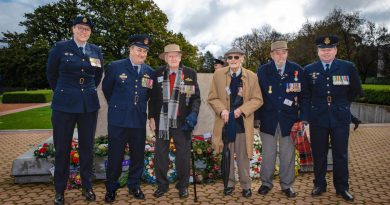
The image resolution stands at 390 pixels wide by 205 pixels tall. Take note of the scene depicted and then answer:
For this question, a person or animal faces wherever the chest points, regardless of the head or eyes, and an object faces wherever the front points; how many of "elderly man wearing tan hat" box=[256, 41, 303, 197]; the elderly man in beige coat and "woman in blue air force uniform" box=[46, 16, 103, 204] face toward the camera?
3

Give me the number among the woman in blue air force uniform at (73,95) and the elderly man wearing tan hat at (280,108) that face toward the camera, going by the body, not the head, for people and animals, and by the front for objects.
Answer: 2

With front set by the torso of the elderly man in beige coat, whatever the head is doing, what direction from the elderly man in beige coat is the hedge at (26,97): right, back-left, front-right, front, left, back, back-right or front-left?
back-right

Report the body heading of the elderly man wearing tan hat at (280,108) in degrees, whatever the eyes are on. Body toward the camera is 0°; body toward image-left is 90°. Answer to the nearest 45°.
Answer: approximately 0°

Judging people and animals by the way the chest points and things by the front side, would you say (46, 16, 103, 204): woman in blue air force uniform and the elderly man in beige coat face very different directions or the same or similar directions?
same or similar directions

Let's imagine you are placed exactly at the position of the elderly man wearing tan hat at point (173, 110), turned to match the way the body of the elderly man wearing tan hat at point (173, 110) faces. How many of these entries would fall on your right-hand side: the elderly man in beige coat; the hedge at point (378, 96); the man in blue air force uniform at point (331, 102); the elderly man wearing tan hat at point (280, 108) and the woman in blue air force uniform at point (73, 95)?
1

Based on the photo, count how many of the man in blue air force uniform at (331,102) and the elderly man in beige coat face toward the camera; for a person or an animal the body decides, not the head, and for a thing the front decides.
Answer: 2

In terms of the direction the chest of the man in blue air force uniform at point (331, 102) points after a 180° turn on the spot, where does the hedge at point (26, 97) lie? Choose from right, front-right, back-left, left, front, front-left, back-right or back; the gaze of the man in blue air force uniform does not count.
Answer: front-left

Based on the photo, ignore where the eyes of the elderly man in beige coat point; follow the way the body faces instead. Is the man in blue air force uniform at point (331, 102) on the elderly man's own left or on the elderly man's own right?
on the elderly man's own left

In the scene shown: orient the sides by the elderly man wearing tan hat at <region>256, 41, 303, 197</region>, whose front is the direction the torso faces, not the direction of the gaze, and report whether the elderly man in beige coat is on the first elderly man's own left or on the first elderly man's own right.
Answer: on the first elderly man's own right

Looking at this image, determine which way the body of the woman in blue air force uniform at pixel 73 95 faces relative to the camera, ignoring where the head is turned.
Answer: toward the camera

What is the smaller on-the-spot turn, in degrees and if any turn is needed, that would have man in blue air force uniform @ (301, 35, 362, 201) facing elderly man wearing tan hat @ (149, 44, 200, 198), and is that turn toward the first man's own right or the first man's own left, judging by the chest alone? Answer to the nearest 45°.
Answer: approximately 90° to the first man's own right

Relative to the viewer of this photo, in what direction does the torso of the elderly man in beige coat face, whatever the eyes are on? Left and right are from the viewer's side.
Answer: facing the viewer

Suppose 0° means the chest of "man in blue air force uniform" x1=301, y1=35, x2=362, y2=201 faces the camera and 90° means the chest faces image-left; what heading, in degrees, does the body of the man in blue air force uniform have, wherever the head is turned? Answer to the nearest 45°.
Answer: approximately 0°

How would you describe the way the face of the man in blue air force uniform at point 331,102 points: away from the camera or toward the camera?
toward the camera

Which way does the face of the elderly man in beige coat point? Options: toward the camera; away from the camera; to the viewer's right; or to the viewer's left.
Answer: toward the camera
